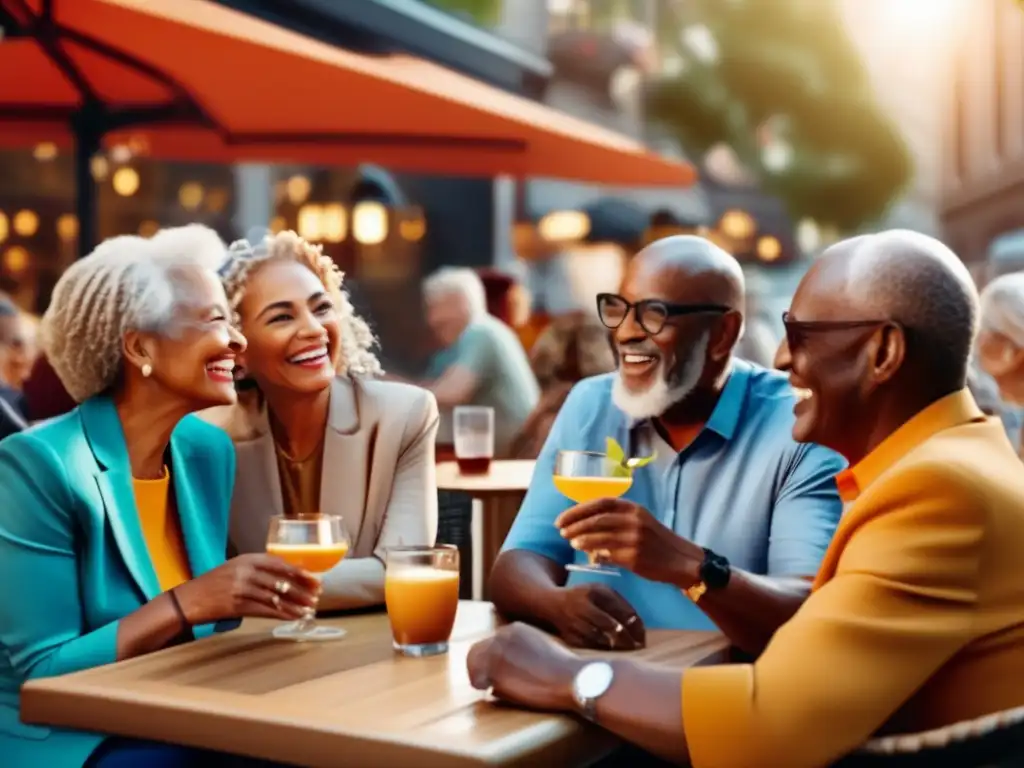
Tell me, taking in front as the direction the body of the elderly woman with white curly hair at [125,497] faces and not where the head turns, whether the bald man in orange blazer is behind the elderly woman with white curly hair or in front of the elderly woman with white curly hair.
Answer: in front

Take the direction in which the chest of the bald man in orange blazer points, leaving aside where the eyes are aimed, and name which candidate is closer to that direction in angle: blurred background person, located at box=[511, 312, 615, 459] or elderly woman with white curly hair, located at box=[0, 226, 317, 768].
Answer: the elderly woman with white curly hair

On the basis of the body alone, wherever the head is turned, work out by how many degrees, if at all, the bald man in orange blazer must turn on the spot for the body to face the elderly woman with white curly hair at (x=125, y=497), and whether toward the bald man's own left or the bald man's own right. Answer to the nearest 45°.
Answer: approximately 45° to the bald man's own right

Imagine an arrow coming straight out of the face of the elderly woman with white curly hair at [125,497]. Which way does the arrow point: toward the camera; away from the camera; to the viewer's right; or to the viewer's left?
to the viewer's right

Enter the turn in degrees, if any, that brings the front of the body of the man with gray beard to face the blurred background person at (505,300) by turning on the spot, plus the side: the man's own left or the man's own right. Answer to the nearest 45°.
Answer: approximately 135° to the man's own right

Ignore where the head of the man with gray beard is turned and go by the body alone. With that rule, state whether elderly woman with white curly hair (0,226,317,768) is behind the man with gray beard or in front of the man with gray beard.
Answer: in front

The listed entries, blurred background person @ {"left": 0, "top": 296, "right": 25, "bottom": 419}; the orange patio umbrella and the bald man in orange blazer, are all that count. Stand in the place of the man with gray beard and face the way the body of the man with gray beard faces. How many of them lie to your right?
2

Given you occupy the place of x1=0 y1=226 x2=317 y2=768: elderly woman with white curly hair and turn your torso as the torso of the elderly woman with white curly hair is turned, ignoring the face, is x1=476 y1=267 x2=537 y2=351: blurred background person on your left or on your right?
on your left

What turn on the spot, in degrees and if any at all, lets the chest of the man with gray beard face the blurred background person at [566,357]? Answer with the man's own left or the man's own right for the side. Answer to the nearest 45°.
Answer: approximately 135° to the man's own right

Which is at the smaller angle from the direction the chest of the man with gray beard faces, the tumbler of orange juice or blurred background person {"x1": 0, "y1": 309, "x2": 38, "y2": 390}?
the tumbler of orange juice

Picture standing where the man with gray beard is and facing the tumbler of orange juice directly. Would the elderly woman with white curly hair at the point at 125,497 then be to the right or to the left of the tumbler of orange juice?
right

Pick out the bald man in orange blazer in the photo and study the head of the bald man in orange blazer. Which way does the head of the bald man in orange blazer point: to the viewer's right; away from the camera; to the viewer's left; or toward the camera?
to the viewer's left

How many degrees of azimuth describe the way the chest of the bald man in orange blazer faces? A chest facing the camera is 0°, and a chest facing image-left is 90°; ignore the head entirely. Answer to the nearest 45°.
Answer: approximately 90°

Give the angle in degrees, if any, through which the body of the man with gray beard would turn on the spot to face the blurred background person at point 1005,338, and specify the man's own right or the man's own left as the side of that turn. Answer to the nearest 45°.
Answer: approximately 180°

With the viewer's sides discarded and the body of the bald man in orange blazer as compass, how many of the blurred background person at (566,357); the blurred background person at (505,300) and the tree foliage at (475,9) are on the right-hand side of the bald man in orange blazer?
3

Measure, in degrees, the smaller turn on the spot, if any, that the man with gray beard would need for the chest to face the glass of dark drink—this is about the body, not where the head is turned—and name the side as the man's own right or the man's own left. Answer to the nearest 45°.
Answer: approximately 135° to the man's own right

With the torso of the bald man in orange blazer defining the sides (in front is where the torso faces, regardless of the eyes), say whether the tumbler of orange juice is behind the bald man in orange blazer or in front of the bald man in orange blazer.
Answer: in front

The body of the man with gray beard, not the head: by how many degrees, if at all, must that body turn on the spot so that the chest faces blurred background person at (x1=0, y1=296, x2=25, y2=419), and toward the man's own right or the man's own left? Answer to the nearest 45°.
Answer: approximately 90° to the man's own right

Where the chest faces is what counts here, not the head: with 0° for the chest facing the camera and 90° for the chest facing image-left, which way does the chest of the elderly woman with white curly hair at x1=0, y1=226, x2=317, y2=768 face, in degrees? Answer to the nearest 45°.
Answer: approximately 315°

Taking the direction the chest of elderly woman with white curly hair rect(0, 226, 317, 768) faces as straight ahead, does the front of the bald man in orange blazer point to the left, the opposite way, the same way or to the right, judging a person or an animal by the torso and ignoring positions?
the opposite way
